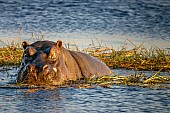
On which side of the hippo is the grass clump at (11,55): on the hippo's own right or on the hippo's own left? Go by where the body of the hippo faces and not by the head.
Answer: on the hippo's own right

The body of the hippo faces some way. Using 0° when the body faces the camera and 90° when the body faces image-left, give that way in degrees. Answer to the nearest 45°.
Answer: approximately 45°
